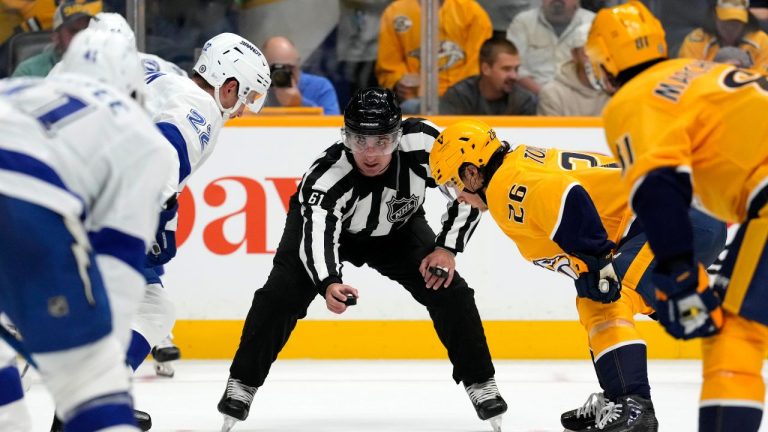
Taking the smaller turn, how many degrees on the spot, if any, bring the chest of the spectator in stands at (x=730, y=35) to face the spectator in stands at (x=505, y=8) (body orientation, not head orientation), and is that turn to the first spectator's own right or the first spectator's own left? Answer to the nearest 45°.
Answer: approximately 90° to the first spectator's own right

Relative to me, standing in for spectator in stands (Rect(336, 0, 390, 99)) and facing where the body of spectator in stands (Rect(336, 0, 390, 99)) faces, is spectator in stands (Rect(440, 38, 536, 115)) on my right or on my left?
on my left

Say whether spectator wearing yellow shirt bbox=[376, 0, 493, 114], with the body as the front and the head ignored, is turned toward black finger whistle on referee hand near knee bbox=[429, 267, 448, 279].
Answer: yes

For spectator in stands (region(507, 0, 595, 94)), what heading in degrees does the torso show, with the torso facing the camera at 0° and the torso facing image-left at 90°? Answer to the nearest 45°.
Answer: approximately 0°

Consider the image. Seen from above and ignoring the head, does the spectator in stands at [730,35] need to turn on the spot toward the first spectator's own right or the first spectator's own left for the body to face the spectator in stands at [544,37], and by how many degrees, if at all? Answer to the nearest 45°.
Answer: approximately 90° to the first spectator's own right

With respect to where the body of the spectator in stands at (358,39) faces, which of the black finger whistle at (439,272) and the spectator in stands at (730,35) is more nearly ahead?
the black finger whistle

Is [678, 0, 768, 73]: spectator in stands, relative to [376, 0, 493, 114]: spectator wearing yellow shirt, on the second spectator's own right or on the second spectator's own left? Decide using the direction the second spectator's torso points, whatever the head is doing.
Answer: on the second spectator's own left

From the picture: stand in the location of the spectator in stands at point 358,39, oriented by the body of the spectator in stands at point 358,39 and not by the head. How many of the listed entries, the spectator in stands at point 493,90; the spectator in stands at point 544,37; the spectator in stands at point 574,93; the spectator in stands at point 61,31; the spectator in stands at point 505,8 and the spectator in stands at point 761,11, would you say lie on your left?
5
